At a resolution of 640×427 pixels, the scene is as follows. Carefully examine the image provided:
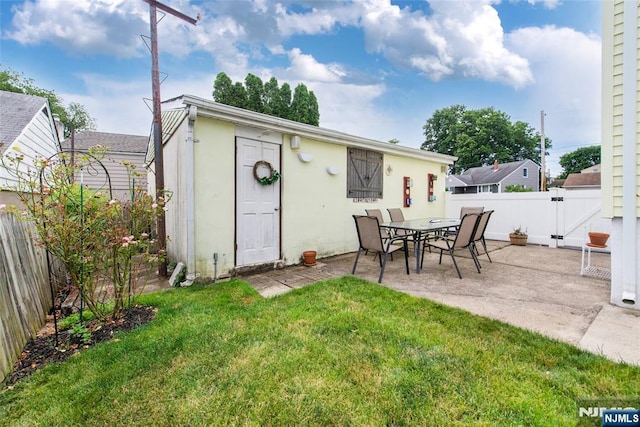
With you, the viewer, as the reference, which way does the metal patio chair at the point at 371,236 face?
facing away from the viewer and to the right of the viewer

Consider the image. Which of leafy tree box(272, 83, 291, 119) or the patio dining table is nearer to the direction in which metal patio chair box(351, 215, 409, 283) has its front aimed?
the patio dining table

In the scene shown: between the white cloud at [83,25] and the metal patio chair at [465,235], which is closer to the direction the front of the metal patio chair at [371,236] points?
the metal patio chair

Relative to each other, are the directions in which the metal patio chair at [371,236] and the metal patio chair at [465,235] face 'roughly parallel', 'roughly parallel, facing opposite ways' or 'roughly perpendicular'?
roughly perpendicular

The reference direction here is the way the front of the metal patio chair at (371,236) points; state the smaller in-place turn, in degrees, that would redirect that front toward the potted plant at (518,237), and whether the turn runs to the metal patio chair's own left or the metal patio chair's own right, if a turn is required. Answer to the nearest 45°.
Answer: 0° — it already faces it

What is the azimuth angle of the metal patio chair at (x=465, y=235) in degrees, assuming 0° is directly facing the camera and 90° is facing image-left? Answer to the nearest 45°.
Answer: approximately 135°

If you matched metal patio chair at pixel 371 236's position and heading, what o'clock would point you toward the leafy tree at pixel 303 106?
The leafy tree is roughly at 10 o'clock from the metal patio chair.

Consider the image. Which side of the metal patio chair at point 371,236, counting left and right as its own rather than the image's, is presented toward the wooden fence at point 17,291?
back

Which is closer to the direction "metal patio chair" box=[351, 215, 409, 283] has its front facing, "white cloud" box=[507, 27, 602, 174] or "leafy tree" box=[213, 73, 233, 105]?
the white cloud

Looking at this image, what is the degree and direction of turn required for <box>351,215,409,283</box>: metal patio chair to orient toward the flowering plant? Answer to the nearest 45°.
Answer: approximately 180°

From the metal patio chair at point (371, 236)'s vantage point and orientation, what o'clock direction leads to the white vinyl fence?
The white vinyl fence is roughly at 12 o'clock from the metal patio chair.
